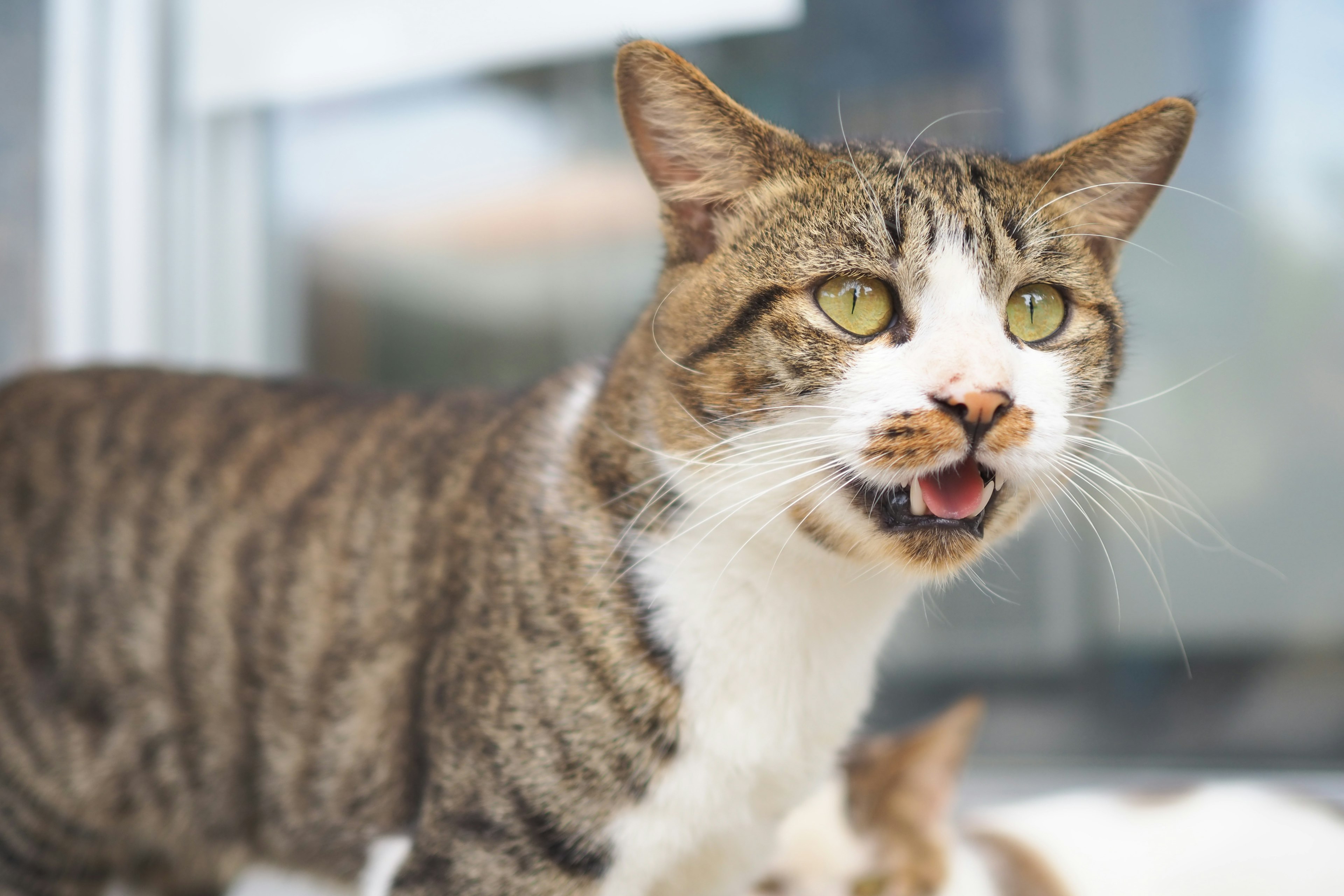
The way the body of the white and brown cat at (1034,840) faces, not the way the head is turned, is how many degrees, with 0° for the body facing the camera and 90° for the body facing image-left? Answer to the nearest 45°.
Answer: approximately 90°

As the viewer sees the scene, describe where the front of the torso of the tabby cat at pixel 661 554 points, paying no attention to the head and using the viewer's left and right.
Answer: facing the viewer and to the right of the viewer

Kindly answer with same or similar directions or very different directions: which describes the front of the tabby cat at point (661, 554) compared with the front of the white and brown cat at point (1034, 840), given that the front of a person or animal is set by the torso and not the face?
very different directions

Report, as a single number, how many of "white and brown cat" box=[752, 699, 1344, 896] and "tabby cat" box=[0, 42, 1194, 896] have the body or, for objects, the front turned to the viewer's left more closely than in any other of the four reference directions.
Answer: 1
